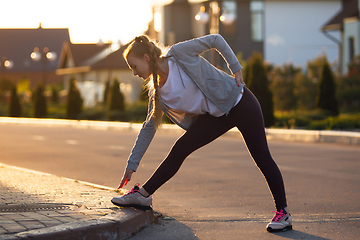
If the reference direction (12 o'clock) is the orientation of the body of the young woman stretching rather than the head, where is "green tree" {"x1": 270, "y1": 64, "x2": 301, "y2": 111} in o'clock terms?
The green tree is roughly at 5 o'clock from the young woman stretching.

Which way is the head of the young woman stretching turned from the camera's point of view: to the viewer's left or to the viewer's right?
to the viewer's left

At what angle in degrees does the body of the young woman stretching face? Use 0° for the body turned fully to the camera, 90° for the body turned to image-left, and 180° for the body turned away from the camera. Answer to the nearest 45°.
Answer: approximately 45°

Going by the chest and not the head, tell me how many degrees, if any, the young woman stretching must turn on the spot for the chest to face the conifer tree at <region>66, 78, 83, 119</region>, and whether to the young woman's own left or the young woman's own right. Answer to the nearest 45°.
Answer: approximately 135° to the young woman's own right

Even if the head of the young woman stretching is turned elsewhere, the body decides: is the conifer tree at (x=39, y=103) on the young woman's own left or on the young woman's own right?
on the young woman's own right

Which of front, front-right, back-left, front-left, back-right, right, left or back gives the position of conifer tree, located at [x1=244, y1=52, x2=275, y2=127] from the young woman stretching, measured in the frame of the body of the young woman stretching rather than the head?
back-right

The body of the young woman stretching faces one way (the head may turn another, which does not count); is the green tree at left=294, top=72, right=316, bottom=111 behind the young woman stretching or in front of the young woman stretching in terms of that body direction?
behind

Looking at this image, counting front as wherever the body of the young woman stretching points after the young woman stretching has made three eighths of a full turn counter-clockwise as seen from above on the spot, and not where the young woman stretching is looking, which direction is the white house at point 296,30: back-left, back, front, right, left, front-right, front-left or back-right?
left

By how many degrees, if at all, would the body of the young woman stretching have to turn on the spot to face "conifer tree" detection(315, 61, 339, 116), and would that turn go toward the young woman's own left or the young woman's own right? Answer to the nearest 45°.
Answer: approximately 135° to the young woman's own right

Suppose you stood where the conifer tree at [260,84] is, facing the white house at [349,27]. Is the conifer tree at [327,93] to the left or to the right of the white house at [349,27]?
right

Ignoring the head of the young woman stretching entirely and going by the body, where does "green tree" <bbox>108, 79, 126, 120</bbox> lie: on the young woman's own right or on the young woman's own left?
on the young woman's own right

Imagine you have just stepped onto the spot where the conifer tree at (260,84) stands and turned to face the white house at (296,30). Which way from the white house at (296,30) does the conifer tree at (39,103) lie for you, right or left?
left

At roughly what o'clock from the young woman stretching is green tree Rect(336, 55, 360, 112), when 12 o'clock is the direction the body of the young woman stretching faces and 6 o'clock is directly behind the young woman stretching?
The green tree is roughly at 5 o'clock from the young woman stretching.
